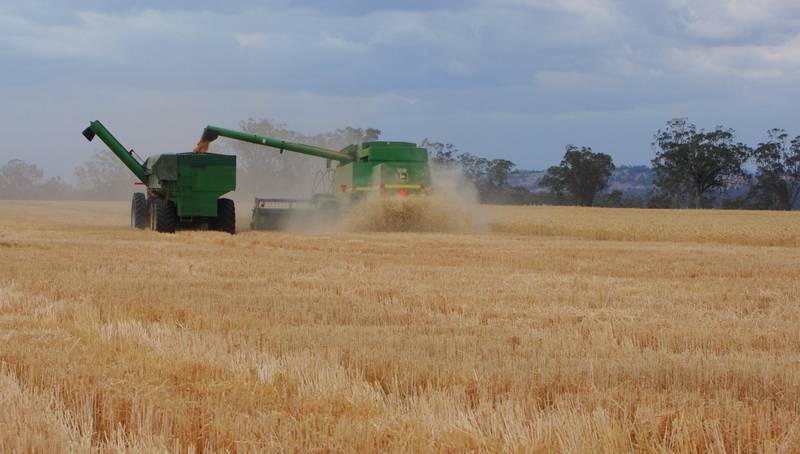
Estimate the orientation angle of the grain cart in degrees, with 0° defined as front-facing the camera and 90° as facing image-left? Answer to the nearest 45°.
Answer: approximately 135°

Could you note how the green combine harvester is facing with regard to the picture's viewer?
facing away from the viewer and to the left of the viewer

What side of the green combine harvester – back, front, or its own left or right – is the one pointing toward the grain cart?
left

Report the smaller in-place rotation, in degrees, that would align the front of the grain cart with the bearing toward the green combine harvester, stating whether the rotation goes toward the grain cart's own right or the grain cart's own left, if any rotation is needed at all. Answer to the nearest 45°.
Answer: approximately 135° to the grain cart's own right
